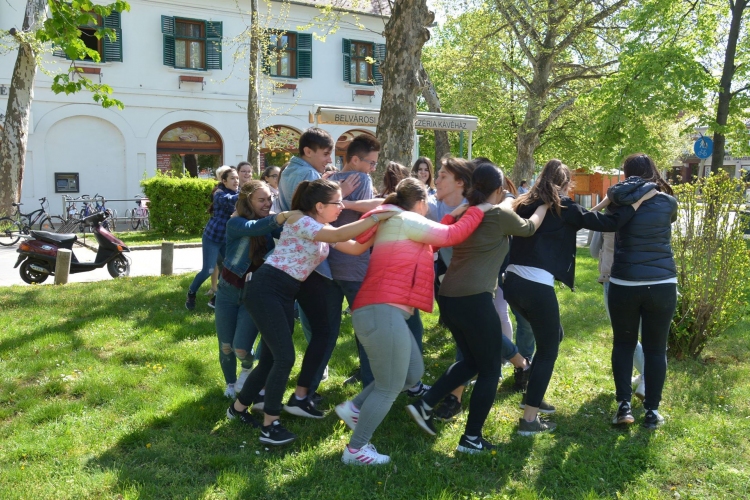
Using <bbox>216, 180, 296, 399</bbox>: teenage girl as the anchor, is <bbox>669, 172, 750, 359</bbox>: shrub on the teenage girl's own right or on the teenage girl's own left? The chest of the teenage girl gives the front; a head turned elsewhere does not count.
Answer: on the teenage girl's own left

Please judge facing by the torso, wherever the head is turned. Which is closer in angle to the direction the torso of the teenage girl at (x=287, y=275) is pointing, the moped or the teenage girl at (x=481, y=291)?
the teenage girl

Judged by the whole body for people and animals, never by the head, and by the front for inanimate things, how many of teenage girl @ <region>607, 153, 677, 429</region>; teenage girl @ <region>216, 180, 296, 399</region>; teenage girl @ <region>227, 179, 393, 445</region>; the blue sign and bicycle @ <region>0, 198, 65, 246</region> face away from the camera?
1

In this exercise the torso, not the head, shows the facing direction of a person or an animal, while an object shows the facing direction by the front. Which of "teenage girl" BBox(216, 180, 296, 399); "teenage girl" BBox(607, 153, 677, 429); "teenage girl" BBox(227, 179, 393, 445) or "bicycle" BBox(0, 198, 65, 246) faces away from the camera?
"teenage girl" BBox(607, 153, 677, 429)

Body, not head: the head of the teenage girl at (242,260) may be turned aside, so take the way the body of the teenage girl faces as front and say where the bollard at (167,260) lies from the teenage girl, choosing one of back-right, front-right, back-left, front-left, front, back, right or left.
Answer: back-left

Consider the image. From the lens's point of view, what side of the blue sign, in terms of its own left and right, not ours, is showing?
front

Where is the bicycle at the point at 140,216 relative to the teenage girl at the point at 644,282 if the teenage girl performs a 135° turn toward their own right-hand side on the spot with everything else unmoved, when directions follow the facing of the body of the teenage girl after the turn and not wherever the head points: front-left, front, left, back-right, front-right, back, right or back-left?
back

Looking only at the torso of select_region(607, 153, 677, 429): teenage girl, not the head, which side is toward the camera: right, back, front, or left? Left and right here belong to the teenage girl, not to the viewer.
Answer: back

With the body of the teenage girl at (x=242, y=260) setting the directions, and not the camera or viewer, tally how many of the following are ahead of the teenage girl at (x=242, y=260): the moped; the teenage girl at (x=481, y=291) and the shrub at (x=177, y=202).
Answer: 1

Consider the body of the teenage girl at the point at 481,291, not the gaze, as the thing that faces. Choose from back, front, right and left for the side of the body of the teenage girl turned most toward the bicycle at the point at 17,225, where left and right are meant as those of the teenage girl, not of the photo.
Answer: left

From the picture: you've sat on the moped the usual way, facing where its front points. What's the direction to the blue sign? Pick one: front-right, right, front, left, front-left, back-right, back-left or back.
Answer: front
